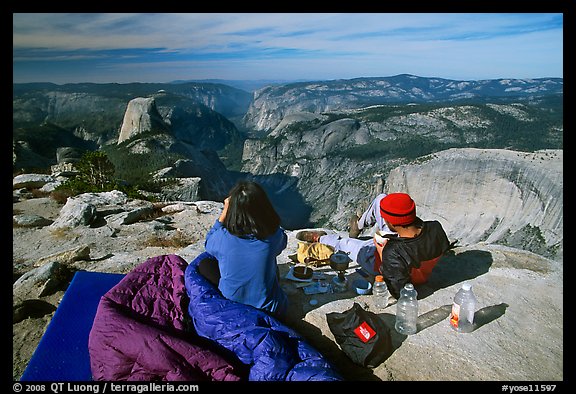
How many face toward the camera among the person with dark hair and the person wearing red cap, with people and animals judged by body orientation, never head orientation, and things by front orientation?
0

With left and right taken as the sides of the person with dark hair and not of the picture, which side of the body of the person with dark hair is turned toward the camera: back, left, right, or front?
back

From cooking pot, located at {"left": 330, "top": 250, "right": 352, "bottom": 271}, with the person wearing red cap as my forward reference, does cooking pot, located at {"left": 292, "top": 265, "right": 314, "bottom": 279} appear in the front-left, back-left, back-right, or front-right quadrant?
back-right

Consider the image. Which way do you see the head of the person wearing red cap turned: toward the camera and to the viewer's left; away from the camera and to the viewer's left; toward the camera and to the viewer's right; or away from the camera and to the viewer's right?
away from the camera and to the viewer's left

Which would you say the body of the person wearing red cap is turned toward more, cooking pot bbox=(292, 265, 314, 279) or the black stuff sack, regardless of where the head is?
the cooking pot

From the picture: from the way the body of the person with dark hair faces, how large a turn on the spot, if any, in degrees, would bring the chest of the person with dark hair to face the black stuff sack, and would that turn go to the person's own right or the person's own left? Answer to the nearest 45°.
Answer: approximately 90° to the person's own right

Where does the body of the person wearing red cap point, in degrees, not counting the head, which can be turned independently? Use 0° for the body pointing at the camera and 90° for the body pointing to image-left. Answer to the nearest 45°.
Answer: approximately 135°
